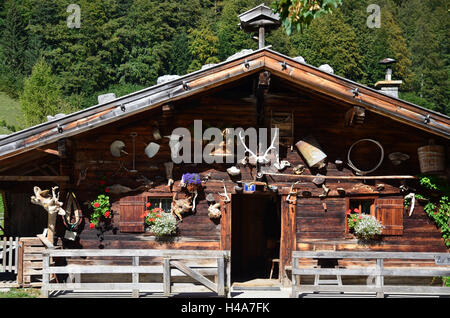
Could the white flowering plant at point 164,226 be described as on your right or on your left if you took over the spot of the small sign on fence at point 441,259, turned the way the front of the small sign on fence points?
on your right

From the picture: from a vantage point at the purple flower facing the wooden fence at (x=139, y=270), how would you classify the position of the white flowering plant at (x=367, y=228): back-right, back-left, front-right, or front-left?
back-left

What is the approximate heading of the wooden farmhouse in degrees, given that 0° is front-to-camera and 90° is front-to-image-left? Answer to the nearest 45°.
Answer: approximately 0°

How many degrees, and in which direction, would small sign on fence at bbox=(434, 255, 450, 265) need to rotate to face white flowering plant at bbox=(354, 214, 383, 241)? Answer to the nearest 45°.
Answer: approximately 135° to its right

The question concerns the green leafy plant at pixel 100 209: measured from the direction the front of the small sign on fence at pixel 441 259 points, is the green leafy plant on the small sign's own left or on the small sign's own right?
on the small sign's own right

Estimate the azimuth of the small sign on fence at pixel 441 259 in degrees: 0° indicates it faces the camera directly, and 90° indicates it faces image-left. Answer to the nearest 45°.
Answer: approximately 0°

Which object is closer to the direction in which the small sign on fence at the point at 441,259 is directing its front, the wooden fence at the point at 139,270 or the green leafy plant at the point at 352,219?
the wooden fence

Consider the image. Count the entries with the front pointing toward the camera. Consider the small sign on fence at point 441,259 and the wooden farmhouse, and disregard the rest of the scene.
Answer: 2
